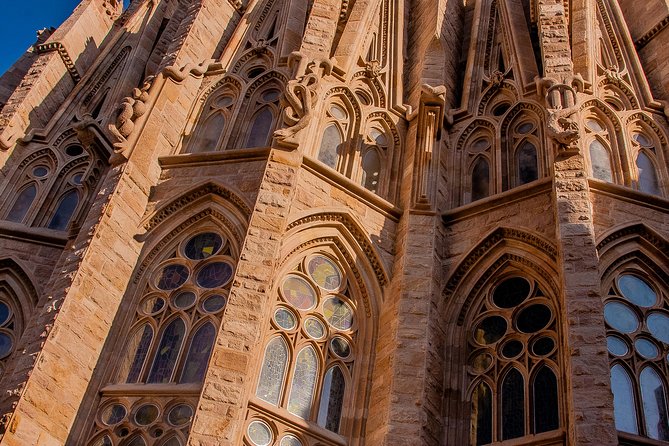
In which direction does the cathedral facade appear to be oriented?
toward the camera
